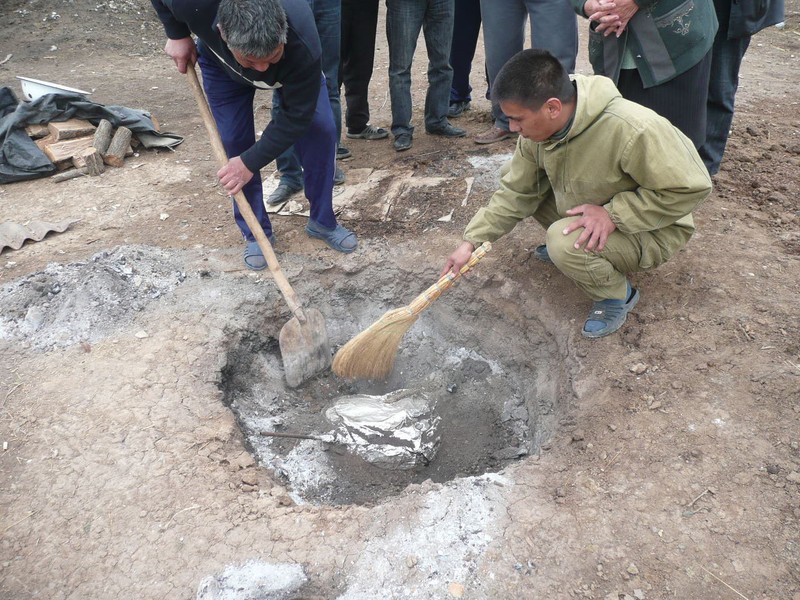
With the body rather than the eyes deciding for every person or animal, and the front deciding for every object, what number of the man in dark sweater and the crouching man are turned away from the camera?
0

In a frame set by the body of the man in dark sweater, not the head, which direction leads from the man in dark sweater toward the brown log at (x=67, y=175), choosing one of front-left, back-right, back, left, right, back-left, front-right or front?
back-right

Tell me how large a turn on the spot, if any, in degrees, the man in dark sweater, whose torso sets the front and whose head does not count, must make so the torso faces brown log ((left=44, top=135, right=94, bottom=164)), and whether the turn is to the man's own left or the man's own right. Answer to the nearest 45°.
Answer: approximately 135° to the man's own right

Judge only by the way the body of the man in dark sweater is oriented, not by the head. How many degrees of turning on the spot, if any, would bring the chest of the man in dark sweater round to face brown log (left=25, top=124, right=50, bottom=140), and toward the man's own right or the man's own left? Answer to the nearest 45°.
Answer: approximately 135° to the man's own right

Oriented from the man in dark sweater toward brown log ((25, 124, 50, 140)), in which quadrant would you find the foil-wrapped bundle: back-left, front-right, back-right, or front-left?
back-left

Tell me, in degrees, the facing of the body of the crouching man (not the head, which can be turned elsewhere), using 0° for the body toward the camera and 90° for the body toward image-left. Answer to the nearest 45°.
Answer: approximately 45°

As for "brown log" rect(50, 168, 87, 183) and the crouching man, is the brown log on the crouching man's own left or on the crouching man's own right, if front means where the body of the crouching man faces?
on the crouching man's own right

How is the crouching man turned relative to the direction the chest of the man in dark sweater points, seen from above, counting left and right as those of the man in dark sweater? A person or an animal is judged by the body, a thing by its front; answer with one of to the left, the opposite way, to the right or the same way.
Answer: to the right

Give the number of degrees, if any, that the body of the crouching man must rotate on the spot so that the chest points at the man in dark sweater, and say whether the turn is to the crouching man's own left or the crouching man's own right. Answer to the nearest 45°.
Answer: approximately 45° to the crouching man's own right

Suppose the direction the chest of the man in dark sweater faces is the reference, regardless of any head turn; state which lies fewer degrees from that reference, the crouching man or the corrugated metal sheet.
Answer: the crouching man
